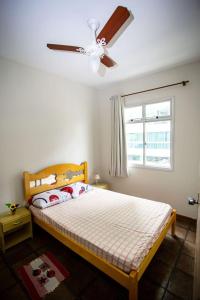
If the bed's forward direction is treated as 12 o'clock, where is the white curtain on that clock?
The white curtain is roughly at 8 o'clock from the bed.

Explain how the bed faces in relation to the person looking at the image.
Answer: facing the viewer and to the right of the viewer

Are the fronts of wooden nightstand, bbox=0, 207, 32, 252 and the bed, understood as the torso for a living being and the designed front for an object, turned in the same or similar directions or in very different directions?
same or similar directions

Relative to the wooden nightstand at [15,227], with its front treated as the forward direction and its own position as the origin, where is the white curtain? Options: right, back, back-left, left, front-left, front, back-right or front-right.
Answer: front-left

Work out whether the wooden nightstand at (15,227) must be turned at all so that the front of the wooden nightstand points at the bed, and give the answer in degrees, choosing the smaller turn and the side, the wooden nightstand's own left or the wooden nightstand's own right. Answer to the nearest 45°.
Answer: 0° — it already faces it

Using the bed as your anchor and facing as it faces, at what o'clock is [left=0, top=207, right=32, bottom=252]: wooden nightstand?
The wooden nightstand is roughly at 5 o'clock from the bed.

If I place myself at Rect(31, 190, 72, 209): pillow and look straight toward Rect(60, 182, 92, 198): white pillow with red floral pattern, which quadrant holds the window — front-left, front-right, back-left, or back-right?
front-right

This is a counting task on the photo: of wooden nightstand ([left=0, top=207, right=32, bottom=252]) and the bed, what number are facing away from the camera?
0

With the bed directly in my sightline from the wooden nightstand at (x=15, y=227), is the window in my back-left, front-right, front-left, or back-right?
front-left

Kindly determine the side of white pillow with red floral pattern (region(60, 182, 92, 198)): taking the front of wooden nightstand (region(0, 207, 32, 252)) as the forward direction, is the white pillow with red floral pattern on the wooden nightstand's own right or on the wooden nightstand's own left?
on the wooden nightstand's own left
